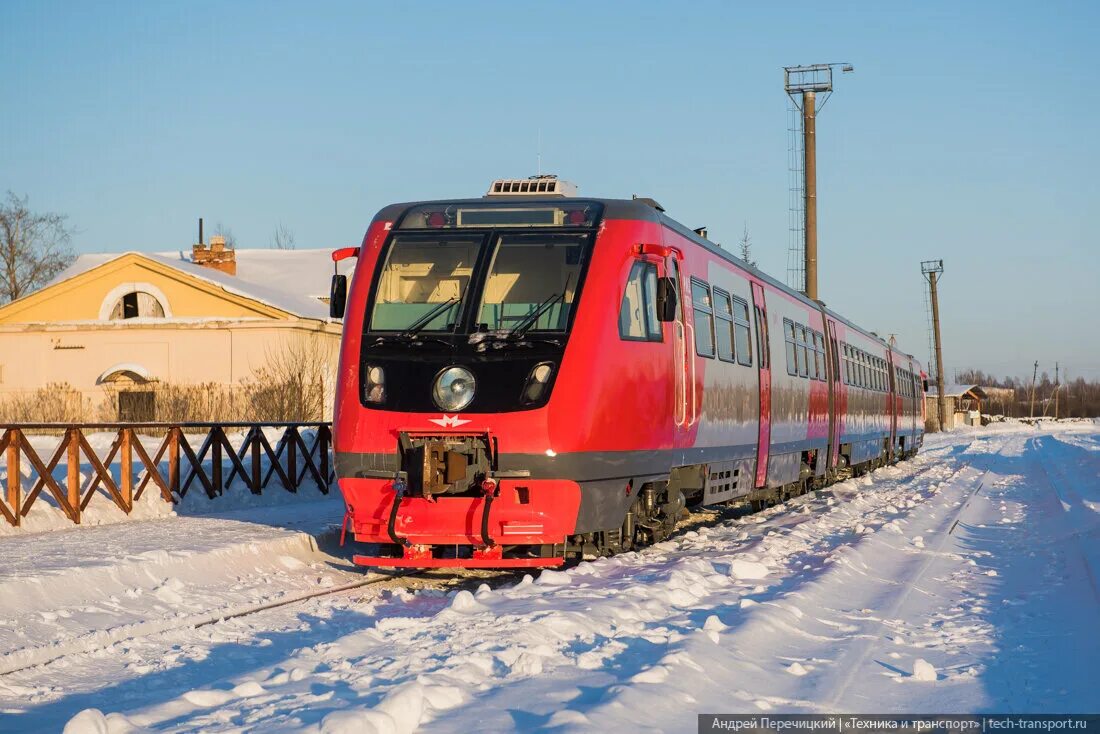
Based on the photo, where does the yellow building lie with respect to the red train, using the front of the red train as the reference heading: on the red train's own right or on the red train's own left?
on the red train's own right

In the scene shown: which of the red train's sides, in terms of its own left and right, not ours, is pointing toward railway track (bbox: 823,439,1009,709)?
left

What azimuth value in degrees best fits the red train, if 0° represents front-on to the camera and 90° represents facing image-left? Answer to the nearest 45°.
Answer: approximately 45°

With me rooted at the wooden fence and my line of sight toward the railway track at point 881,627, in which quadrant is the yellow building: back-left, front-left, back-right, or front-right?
back-left
